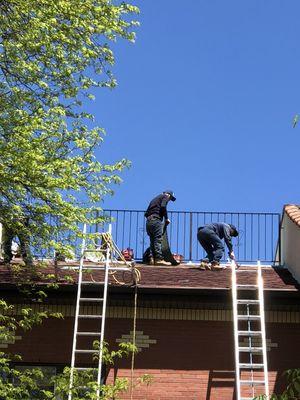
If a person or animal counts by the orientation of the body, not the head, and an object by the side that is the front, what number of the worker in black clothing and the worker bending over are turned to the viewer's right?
2

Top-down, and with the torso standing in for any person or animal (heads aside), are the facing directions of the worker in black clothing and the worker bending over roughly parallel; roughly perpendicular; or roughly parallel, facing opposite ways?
roughly parallel

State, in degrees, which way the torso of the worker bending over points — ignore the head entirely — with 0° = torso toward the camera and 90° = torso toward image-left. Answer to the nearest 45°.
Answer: approximately 270°

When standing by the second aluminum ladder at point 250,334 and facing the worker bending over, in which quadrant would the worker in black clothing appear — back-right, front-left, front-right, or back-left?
front-left

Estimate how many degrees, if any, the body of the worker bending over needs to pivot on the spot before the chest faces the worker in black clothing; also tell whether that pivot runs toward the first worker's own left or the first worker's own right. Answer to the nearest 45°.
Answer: approximately 180°

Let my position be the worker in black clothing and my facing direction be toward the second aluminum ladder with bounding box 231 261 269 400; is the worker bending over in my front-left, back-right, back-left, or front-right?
front-left

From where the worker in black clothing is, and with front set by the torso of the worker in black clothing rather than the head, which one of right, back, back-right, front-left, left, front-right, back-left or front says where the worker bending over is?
front

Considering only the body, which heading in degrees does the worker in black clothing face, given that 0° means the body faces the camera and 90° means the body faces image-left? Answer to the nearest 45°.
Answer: approximately 270°
